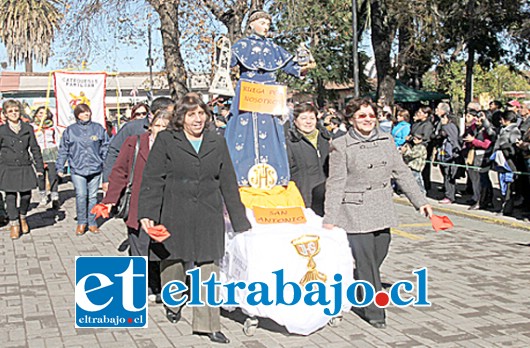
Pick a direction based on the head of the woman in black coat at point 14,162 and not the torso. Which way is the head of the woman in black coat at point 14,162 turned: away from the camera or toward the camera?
toward the camera

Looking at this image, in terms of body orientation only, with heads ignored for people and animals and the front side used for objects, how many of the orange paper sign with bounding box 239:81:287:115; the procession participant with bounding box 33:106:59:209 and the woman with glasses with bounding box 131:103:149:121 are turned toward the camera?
3

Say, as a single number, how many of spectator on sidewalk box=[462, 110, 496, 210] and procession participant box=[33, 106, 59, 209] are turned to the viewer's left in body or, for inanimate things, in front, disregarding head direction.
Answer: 1

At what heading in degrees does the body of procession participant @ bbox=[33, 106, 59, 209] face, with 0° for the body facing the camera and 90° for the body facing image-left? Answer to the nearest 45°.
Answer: approximately 0°

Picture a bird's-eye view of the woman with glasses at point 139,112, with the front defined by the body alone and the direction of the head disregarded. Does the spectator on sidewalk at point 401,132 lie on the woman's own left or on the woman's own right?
on the woman's own left

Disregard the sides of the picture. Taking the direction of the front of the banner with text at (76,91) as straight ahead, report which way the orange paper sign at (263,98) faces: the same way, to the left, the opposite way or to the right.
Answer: the same way

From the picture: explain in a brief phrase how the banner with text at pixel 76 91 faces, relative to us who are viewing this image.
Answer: facing the viewer

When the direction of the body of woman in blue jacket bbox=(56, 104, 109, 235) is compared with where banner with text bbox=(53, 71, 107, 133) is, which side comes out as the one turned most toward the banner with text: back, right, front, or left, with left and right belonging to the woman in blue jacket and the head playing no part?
back

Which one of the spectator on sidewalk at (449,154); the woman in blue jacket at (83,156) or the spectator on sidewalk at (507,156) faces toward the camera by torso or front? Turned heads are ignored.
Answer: the woman in blue jacket

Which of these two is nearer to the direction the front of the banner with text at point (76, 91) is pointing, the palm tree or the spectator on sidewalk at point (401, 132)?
the spectator on sidewalk

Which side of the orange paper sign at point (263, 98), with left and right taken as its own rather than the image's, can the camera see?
front

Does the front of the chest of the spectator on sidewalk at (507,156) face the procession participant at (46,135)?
yes

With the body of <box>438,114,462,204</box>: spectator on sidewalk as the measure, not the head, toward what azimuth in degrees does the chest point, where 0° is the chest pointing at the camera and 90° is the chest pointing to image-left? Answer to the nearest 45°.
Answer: approximately 90°

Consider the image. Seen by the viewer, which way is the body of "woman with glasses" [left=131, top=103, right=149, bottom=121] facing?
toward the camera

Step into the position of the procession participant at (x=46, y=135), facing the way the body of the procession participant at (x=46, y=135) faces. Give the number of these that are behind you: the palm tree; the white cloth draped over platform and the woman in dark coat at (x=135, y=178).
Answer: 1

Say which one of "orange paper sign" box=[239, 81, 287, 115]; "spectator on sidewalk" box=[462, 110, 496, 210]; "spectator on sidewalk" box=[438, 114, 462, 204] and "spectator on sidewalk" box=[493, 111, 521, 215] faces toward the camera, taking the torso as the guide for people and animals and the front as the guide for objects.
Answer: the orange paper sign
